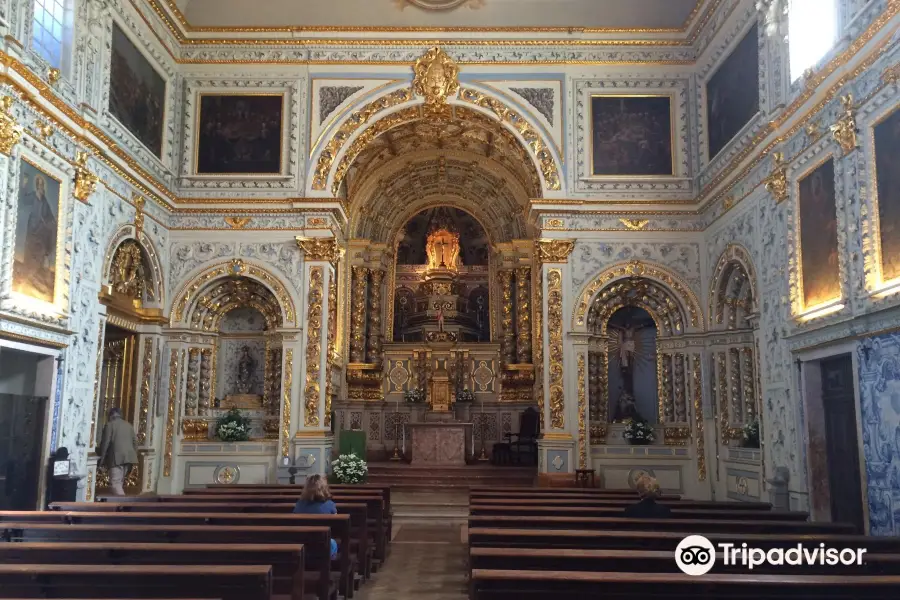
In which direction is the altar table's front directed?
toward the camera

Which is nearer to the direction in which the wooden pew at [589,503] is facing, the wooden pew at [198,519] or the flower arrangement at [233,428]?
the flower arrangement

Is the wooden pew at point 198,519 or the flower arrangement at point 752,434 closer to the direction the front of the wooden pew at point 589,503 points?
the flower arrangement

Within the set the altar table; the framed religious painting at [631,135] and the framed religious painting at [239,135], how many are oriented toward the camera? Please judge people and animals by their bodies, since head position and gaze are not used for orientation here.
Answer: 3

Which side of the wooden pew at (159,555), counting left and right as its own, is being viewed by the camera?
back

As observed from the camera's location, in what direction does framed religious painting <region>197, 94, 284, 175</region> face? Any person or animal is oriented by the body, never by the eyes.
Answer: facing the viewer

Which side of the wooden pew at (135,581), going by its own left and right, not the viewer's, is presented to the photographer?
back

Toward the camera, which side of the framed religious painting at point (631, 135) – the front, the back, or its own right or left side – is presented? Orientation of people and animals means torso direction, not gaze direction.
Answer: front

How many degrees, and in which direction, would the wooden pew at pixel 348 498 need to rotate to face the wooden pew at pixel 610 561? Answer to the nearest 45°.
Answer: approximately 180°

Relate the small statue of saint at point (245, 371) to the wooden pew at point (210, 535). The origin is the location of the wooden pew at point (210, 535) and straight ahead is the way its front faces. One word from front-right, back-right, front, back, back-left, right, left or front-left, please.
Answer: front

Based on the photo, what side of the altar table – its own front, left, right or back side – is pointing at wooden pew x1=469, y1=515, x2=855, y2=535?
front

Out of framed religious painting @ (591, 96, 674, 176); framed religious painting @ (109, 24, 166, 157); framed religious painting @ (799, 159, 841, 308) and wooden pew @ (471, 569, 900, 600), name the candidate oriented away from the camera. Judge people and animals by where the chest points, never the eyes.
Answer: the wooden pew

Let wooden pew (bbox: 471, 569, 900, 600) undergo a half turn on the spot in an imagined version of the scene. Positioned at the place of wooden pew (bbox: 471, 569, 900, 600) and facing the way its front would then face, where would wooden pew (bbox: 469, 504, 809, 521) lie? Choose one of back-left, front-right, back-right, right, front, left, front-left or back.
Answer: back

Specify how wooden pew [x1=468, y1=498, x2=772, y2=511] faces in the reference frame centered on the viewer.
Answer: facing away from the viewer

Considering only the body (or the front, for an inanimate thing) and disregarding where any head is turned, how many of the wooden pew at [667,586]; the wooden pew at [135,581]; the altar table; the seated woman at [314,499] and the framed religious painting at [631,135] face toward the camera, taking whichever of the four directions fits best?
2

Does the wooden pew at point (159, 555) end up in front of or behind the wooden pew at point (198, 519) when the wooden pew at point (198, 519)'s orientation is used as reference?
behind

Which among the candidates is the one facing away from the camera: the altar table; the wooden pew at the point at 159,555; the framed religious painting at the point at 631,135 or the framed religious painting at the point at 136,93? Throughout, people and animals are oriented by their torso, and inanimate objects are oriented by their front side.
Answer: the wooden pew

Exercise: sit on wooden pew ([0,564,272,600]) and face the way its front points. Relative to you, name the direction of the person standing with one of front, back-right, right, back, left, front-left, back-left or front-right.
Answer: front

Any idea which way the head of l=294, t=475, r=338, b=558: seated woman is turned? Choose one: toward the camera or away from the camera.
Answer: away from the camera
